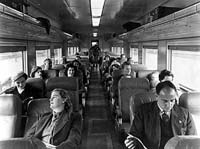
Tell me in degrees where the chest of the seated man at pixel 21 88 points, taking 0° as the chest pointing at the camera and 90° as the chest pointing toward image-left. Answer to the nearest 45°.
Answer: approximately 0°

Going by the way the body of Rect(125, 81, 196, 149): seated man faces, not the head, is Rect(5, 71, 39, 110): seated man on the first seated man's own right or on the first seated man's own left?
on the first seated man's own right

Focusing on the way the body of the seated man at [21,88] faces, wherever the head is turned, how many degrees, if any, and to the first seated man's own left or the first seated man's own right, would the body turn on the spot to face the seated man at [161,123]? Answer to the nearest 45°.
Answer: approximately 45° to the first seated man's own left

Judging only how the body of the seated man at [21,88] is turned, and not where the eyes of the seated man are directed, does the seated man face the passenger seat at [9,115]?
yes

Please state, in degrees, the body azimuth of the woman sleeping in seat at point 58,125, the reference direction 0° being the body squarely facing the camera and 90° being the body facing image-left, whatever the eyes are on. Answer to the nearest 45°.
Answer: approximately 45°

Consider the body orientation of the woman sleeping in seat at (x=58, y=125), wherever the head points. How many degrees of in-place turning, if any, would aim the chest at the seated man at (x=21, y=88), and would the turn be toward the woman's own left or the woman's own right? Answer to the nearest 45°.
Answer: approximately 135° to the woman's own right

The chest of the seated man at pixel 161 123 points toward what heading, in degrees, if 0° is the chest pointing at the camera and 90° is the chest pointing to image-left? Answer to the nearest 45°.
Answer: approximately 0°

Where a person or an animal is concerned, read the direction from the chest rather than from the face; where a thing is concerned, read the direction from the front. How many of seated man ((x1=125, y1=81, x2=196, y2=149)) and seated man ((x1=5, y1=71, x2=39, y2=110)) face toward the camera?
2
